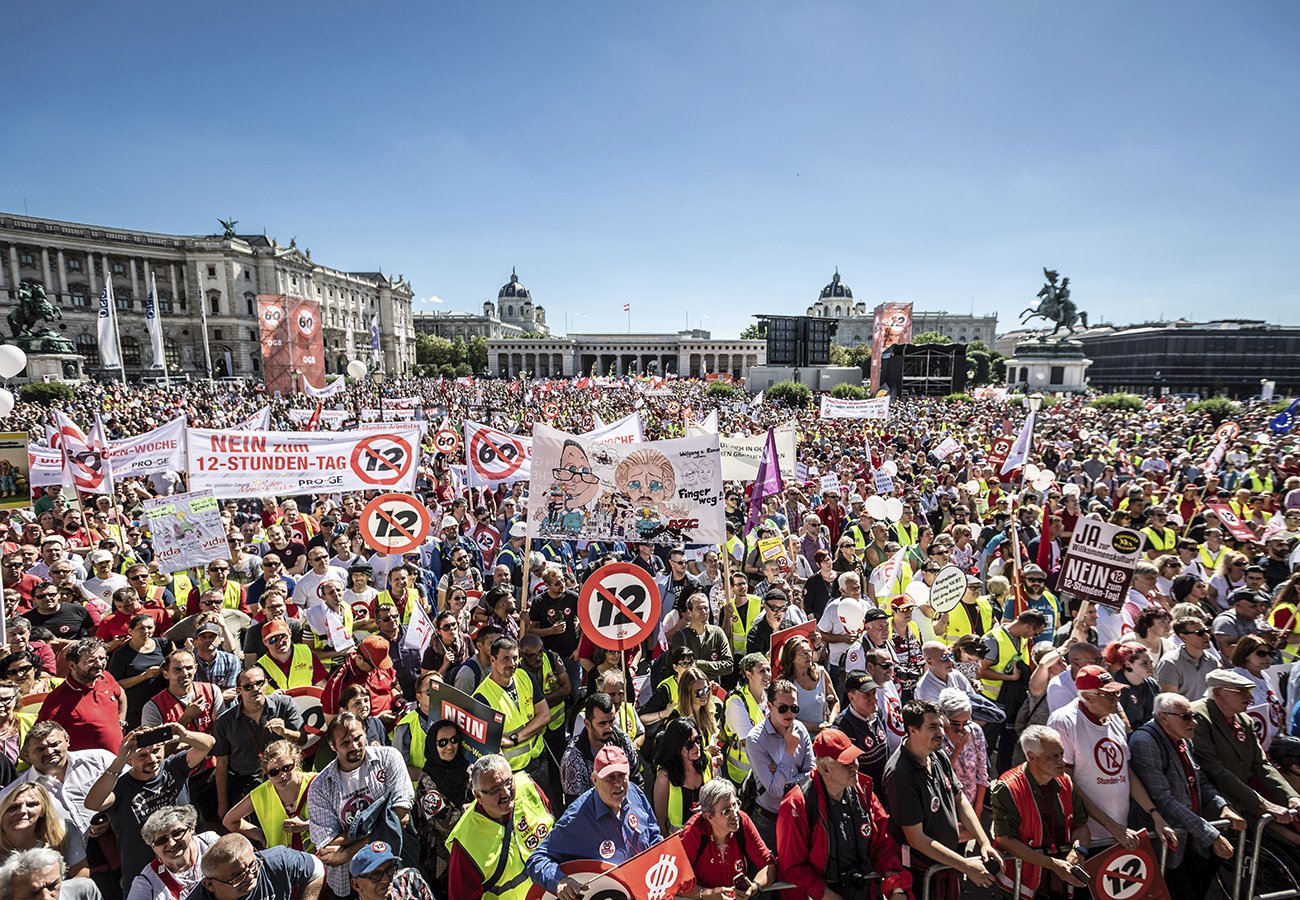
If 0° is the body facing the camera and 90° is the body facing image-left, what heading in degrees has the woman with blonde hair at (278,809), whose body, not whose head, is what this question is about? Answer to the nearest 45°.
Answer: approximately 0°

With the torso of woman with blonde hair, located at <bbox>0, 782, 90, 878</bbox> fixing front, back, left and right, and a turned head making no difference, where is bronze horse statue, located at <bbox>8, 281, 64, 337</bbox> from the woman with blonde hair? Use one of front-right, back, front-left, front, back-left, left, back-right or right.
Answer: back

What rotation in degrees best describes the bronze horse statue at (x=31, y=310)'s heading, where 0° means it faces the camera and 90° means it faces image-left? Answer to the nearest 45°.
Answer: approximately 270°

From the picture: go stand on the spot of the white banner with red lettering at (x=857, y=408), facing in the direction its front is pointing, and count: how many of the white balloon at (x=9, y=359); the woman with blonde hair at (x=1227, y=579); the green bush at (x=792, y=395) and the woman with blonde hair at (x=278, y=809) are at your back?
1

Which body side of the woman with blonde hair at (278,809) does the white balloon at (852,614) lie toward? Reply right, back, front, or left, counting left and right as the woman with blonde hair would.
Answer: left

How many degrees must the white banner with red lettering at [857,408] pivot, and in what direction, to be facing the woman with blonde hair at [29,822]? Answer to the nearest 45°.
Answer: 0° — it already faces them

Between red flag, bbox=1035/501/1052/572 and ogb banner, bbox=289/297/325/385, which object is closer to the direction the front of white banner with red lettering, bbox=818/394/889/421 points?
the red flag

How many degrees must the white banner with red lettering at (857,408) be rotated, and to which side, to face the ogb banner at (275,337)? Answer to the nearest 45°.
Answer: approximately 90° to its right
